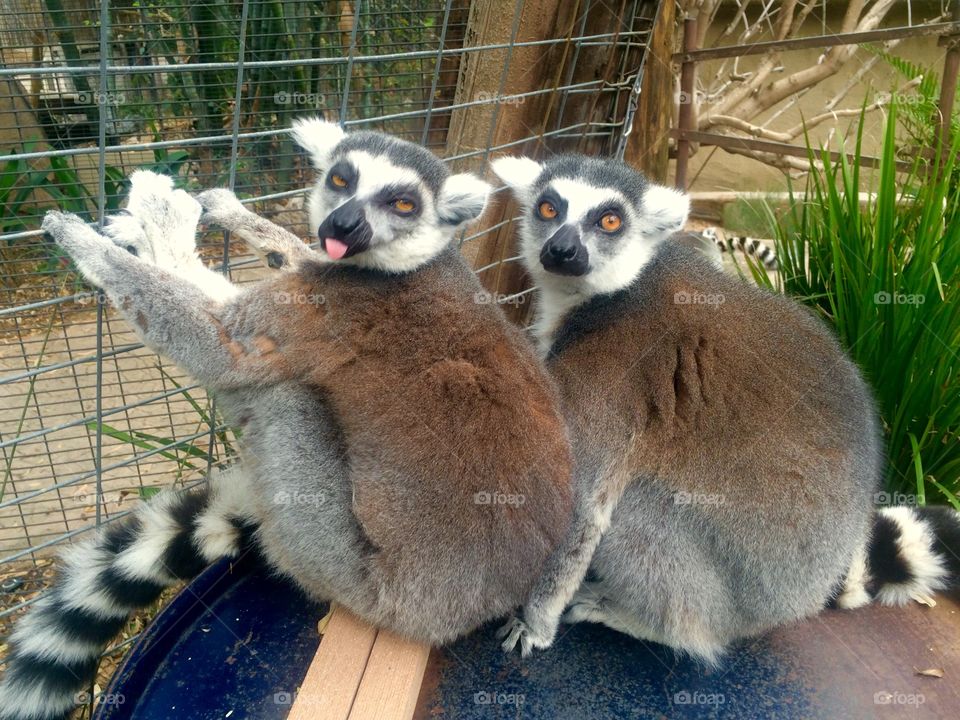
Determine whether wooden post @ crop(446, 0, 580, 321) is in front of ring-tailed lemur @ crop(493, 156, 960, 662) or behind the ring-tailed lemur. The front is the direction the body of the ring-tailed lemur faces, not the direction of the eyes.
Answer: in front

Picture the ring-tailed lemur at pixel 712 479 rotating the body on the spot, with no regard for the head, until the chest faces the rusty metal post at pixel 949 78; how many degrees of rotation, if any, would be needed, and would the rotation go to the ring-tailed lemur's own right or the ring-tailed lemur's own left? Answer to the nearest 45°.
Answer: approximately 90° to the ring-tailed lemur's own right

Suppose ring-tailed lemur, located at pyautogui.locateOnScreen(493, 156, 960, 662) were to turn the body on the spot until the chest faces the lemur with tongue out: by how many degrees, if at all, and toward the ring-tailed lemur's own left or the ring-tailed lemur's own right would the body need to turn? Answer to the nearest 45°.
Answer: approximately 45° to the ring-tailed lemur's own left

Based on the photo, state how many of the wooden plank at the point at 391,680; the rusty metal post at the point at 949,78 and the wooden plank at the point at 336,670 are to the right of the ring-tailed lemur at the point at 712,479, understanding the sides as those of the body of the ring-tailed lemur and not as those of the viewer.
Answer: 1
